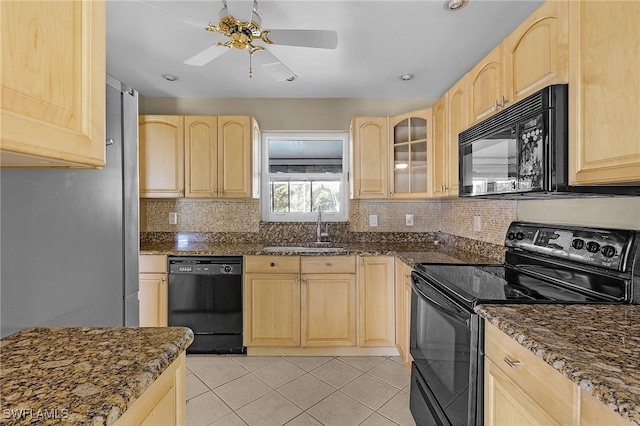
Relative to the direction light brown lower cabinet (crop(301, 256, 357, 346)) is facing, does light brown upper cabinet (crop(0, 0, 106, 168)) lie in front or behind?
in front

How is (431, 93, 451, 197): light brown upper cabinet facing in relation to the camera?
to the viewer's left

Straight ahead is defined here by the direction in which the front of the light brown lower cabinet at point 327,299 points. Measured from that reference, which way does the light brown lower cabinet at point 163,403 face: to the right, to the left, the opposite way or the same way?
to the left

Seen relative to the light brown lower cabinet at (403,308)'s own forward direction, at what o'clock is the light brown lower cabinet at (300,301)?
the light brown lower cabinet at (300,301) is roughly at 12 o'clock from the light brown lower cabinet at (403,308).

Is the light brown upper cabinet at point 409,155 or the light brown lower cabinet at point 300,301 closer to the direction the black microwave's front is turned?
the light brown lower cabinet

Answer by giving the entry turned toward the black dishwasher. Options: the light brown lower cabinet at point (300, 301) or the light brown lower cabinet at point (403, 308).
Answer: the light brown lower cabinet at point (403, 308)

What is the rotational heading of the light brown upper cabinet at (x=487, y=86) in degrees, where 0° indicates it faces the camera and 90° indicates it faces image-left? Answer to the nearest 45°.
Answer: approximately 45°

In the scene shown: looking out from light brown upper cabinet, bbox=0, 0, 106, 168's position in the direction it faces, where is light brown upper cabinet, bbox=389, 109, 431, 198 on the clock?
light brown upper cabinet, bbox=389, 109, 431, 198 is roughly at 10 o'clock from light brown upper cabinet, bbox=0, 0, 106, 168.

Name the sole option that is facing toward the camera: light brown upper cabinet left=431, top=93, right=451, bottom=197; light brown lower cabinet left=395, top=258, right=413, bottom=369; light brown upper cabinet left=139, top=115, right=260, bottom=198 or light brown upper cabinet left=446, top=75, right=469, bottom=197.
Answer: light brown upper cabinet left=139, top=115, right=260, bottom=198

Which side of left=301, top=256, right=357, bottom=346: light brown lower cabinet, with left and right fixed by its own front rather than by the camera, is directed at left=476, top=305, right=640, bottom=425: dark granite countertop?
front

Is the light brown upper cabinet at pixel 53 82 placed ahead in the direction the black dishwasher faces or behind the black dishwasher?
ahead

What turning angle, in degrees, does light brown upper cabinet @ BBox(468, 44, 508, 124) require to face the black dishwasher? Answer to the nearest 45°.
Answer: approximately 45° to its right
